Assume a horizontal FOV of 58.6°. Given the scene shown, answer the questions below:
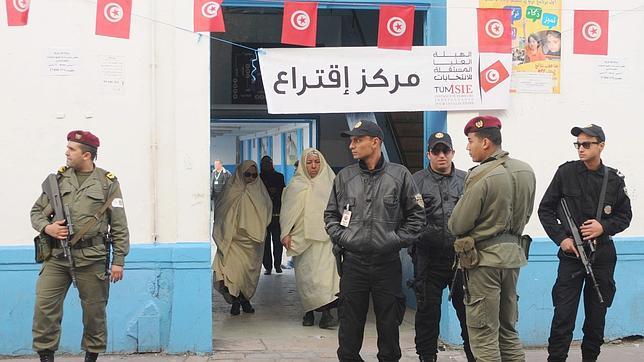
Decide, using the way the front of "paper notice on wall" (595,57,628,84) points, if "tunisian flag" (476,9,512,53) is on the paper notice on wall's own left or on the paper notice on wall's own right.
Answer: on the paper notice on wall's own right

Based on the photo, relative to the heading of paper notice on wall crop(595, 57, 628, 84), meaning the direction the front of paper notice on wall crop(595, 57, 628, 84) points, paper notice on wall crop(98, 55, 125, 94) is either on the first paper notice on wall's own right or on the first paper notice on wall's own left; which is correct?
on the first paper notice on wall's own right

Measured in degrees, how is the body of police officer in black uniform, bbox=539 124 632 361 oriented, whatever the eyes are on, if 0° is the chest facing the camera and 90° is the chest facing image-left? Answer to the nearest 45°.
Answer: approximately 0°

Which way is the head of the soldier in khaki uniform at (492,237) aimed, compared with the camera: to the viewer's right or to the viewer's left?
to the viewer's left

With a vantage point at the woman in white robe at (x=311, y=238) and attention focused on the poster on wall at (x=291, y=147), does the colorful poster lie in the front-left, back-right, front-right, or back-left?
back-right

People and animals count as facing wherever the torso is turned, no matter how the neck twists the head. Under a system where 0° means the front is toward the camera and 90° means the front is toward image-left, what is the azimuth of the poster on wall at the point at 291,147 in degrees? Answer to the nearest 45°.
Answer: approximately 0°
